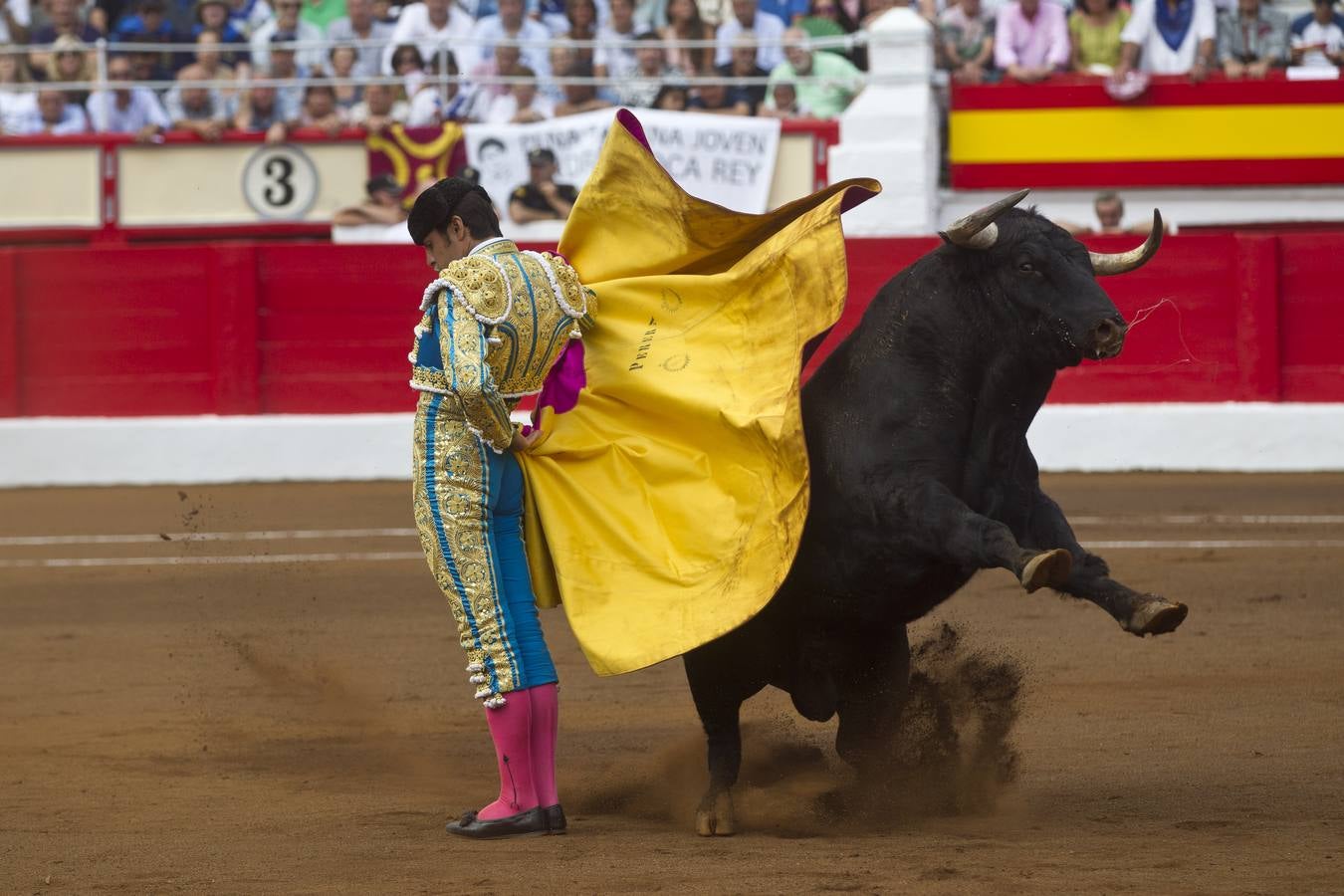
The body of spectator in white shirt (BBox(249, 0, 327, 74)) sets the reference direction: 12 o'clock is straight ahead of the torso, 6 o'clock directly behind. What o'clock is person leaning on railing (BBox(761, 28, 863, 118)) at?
The person leaning on railing is roughly at 10 o'clock from the spectator in white shirt.

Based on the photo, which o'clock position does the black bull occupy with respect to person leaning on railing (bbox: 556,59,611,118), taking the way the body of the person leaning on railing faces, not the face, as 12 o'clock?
The black bull is roughly at 12 o'clock from the person leaning on railing.

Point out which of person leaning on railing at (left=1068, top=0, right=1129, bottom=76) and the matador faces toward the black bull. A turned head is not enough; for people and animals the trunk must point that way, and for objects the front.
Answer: the person leaning on railing

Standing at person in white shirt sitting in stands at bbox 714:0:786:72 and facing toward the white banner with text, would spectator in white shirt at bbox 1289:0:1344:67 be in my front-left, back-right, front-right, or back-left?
back-left

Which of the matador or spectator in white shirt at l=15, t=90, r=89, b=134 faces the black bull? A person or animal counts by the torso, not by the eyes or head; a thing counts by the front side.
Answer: the spectator in white shirt

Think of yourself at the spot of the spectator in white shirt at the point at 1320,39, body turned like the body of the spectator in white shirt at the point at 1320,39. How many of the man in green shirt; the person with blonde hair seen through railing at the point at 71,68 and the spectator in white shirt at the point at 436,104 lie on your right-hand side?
3

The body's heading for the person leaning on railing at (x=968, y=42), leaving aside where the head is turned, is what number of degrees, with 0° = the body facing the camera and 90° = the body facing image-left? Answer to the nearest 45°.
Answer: approximately 0°

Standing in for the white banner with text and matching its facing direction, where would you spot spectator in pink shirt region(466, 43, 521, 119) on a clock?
The spectator in pink shirt is roughly at 4 o'clock from the white banner with text.

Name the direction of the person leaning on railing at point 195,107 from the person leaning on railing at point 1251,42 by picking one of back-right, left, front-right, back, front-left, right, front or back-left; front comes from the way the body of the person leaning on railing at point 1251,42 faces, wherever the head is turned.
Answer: right

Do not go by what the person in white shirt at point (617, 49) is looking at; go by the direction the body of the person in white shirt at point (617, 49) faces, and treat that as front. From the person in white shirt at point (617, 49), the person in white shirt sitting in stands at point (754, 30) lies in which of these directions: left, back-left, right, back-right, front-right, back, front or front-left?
left
